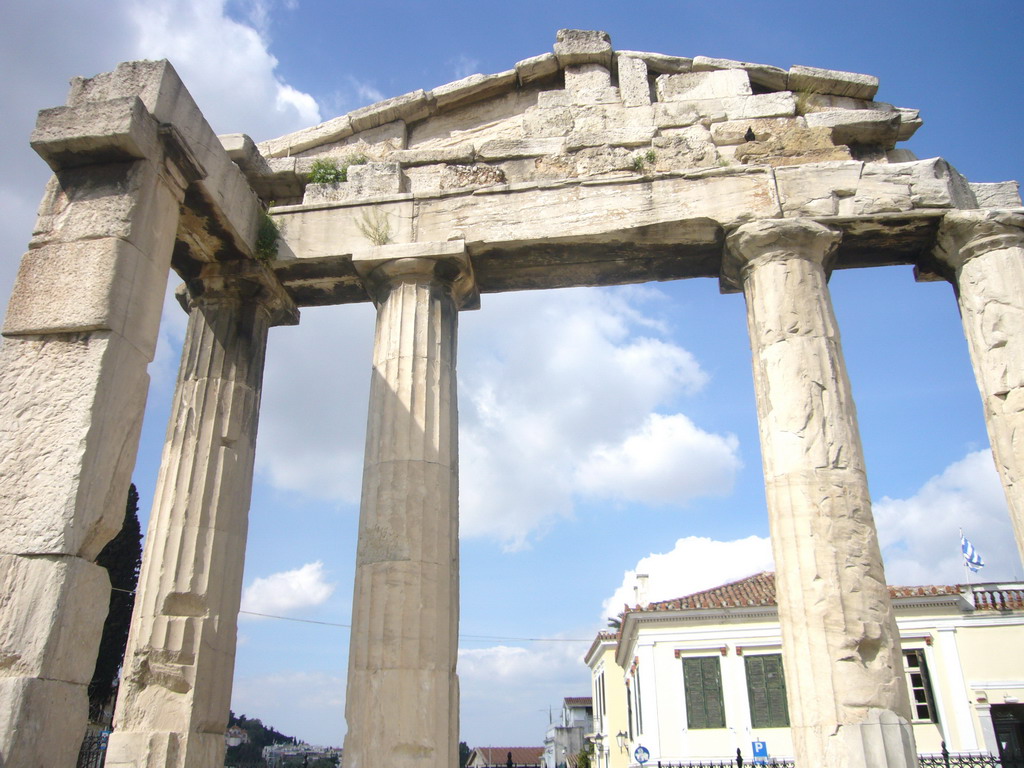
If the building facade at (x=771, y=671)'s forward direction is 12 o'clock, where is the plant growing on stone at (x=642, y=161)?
The plant growing on stone is roughly at 12 o'clock from the building facade.

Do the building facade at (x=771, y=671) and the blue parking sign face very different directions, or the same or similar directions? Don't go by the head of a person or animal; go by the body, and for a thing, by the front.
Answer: same or similar directions

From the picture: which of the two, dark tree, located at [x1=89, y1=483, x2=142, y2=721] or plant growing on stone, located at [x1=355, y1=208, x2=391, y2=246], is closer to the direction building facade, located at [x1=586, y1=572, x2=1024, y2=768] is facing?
the plant growing on stone

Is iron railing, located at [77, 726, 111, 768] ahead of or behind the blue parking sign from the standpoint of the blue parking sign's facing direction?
ahead

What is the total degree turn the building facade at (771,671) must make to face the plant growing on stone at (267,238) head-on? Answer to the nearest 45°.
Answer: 0° — it already faces it

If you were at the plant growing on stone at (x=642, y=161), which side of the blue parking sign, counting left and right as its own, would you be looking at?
front

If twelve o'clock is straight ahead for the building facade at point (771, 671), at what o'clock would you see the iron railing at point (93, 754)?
The iron railing is roughly at 1 o'clock from the building facade.

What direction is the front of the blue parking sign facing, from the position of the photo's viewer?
facing the viewer

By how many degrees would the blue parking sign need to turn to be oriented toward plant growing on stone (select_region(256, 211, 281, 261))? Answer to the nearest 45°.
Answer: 0° — it already faces it

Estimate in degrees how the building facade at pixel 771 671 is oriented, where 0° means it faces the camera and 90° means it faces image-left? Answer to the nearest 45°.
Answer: approximately 0°

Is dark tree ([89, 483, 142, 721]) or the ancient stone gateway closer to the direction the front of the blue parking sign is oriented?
the ancient stone gateway

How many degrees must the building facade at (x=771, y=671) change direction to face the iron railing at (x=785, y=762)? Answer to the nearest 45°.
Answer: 0° — it already faces it
